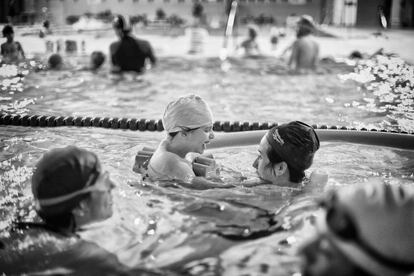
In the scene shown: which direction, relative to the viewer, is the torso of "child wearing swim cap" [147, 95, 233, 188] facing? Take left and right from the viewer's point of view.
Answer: facing to the right of the viewer

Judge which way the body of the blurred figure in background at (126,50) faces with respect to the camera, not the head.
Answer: away from the camera

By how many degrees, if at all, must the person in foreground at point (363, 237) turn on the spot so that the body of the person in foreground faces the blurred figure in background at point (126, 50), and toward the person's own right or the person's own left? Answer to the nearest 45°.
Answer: approximately 45° to the person's own right

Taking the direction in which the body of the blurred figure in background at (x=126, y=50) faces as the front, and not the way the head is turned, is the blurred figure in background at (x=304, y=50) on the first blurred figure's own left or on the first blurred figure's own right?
on the first blurred figure's own right

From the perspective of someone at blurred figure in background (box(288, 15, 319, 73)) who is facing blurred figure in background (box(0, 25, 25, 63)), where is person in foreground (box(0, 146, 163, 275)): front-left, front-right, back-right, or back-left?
front-left

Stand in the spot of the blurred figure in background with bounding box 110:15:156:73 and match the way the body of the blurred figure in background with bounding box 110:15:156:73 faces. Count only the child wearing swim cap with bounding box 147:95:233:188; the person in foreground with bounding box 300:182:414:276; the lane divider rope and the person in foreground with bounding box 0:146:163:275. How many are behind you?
4

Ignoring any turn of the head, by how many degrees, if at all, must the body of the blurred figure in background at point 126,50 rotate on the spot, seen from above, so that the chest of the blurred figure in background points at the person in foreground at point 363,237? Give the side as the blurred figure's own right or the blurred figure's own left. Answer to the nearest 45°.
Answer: approximately 180°

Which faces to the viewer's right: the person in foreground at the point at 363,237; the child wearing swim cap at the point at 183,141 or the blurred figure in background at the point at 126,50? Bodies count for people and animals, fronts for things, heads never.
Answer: the child wearing swim cap

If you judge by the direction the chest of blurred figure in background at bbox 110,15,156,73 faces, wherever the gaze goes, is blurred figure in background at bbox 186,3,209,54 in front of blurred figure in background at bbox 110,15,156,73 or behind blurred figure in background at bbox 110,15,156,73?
in front
